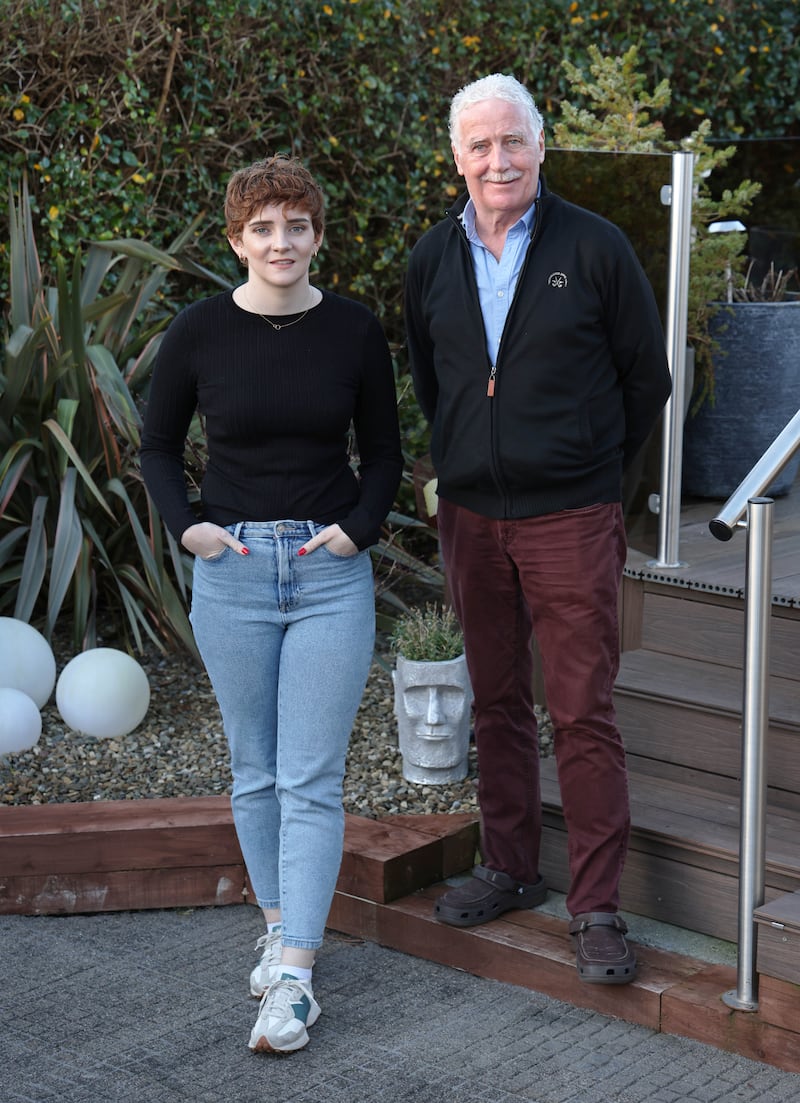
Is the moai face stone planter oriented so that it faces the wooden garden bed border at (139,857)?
no

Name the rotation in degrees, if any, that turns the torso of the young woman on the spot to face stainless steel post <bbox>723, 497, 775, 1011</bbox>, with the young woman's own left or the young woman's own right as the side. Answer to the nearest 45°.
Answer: approximately 90° to the young woman's own left

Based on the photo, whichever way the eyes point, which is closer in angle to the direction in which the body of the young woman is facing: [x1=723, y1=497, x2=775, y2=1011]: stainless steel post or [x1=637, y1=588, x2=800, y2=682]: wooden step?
the stainless steel post

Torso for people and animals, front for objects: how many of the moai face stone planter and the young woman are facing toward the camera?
2

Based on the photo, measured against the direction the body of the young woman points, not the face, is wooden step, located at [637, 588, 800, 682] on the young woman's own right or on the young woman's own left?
on the young woman's own left

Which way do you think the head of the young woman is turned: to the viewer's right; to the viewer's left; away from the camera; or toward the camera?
toward the camera

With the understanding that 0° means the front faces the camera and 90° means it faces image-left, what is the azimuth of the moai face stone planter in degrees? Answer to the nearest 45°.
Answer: approximately 0°

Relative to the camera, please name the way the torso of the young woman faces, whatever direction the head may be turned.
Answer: toward the camera

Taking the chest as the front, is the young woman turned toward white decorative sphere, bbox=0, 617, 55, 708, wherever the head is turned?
no

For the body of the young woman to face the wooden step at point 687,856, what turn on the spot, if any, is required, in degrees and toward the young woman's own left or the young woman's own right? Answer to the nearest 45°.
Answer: approximately 90° to the young woman's own left

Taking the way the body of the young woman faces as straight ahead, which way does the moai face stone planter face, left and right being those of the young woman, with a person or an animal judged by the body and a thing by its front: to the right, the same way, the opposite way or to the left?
the same way

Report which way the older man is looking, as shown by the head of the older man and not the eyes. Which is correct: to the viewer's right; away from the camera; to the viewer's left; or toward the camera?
toward the camera

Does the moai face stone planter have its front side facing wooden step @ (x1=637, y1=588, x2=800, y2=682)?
no

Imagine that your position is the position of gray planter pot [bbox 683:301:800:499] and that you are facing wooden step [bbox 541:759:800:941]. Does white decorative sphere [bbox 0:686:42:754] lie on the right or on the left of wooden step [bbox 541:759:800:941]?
right

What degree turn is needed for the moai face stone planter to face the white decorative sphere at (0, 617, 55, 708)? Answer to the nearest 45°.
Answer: approximately 90° to its right
